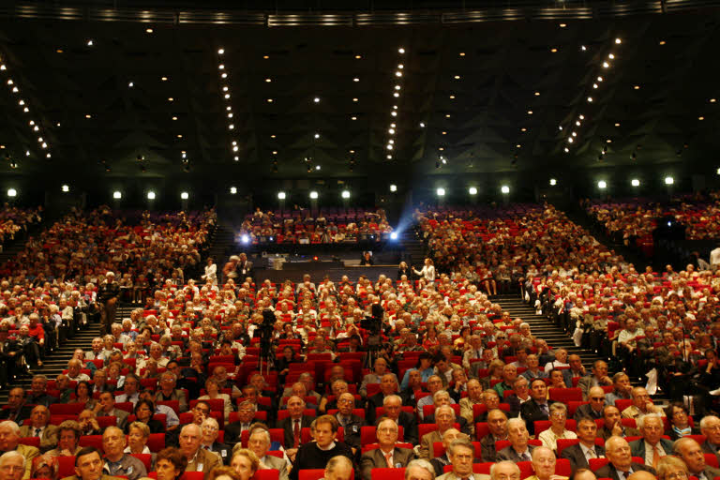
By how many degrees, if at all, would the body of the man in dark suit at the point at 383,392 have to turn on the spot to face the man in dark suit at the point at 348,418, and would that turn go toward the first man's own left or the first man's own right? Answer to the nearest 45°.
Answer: approximately 45° to the first man's own right

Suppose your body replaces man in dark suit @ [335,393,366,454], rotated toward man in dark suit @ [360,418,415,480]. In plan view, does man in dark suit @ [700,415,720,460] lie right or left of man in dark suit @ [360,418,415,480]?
left

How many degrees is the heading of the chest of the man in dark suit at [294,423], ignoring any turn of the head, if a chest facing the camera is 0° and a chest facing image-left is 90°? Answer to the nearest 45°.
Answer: approximately 0°

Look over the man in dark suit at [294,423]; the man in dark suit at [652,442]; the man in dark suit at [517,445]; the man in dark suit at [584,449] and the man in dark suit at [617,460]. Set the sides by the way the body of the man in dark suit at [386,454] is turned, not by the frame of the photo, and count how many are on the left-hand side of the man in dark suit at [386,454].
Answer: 4

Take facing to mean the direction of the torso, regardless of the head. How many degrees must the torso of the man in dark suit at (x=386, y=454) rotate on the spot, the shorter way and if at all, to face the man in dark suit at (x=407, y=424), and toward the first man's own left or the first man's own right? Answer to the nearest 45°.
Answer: approximately 180°

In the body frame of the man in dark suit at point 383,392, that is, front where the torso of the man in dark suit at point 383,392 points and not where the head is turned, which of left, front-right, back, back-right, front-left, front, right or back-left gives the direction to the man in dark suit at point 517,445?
front-left

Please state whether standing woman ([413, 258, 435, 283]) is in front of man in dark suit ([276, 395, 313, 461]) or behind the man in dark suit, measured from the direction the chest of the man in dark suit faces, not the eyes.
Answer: behind

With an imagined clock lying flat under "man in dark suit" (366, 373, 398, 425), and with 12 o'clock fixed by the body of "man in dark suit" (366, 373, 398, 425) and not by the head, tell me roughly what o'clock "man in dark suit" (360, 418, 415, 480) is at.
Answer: "man in dark suit" (360, 418, 415, 480) is roughly at 12 o'clock from "man in dark suit" (366, 373, 398, 425).

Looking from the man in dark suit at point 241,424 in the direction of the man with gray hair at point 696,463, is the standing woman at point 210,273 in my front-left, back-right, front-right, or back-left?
back-left

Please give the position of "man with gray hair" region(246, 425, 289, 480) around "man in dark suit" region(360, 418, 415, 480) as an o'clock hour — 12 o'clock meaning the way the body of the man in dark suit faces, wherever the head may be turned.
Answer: The man with gray hair is roughly at 3 o'clock from the man in dark suit.

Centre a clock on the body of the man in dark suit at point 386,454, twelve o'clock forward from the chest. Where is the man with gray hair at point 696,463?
The man with gray hair is roughly at 9 o'clock from the man in dark suit.

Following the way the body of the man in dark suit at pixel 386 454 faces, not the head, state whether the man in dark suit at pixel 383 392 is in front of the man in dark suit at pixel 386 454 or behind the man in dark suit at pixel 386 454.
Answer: behind

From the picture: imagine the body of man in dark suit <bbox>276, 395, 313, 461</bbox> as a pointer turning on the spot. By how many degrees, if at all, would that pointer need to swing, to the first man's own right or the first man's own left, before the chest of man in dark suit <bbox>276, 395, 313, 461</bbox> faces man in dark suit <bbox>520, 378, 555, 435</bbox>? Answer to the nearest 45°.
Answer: approximately 90° to the first man's own left

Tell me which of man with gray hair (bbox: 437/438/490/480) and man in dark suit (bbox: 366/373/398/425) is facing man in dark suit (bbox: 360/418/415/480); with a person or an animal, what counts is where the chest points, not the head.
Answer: man in dark suit (bbox: 366/373/398/425)
